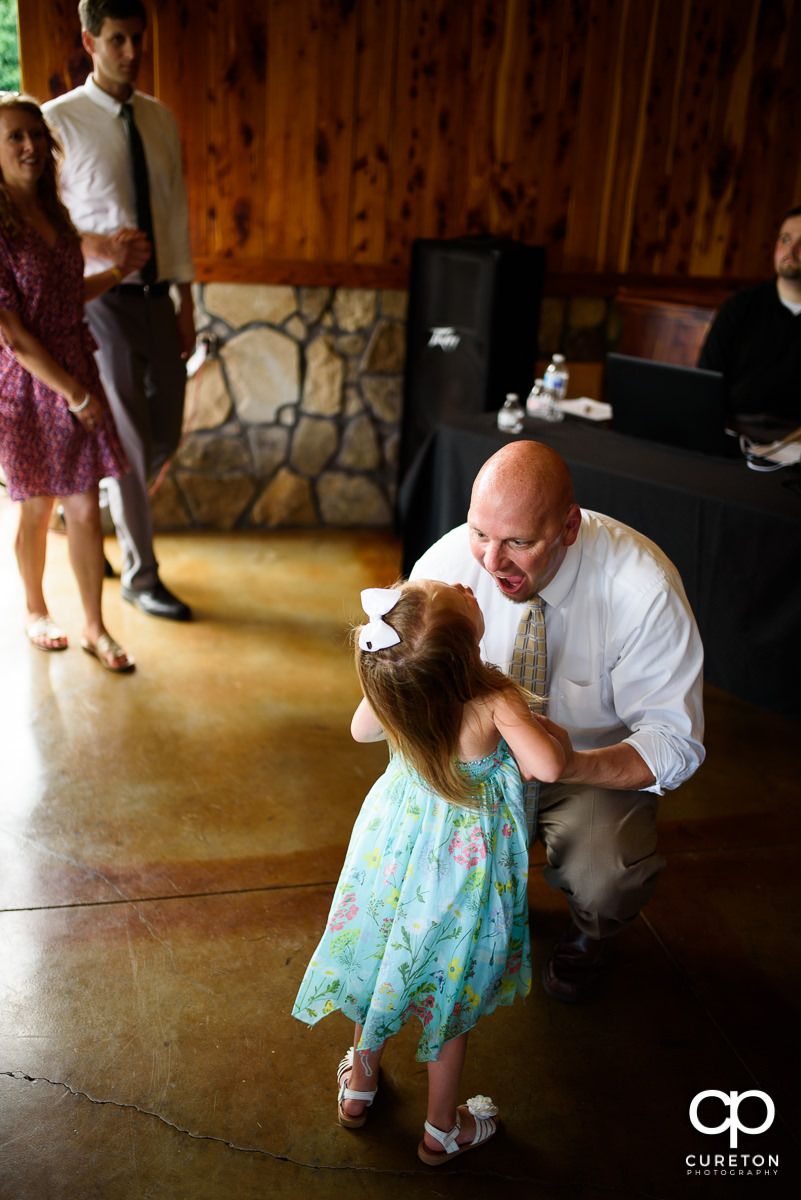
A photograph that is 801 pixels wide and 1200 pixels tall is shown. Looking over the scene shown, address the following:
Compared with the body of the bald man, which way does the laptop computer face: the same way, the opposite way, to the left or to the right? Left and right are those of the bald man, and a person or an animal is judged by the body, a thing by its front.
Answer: the opposite way

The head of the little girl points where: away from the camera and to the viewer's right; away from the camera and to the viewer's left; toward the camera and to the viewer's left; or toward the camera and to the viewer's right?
away from the camera and to the viewer's right

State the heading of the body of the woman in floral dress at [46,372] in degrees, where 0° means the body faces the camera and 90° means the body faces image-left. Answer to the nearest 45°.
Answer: approximately 315°

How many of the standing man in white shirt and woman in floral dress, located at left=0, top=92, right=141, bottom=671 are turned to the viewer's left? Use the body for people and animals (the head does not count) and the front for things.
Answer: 0

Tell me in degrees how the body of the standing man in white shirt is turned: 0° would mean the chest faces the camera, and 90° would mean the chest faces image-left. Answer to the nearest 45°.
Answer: approximately 315°

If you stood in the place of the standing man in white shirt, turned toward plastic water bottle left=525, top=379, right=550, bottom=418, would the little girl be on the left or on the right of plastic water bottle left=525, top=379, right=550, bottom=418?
right

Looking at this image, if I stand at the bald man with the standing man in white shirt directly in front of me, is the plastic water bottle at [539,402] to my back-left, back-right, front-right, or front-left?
front-right

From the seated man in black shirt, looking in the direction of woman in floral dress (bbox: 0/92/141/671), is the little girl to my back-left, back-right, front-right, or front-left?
front-left

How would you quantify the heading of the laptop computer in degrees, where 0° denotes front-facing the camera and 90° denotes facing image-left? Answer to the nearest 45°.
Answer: approximately 225°

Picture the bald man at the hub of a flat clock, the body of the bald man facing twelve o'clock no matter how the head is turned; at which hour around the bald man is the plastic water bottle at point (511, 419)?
The plastic water bottle is roughly at 4 o'clock from the bald man.

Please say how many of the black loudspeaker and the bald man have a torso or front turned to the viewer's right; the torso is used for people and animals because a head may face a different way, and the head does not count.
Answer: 0

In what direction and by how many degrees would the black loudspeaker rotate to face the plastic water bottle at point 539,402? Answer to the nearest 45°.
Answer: approximately 45° to its left
